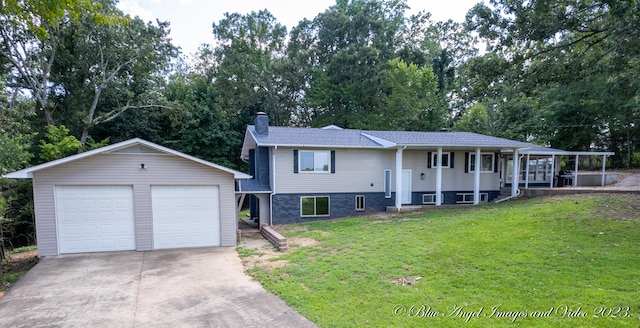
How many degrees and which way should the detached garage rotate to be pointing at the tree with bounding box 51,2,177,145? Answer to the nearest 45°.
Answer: approximately 180°

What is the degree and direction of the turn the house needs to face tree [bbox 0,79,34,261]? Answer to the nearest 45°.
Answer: approximately 45° to its right

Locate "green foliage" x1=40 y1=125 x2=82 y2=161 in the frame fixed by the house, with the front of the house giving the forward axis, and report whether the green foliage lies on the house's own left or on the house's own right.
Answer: on the house's own right

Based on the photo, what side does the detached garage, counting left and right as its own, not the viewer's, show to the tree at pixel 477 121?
left

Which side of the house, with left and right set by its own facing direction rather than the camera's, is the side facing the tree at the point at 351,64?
back

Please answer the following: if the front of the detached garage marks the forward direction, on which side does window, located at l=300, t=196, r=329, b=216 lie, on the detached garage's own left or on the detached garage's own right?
on the detached garage's own left

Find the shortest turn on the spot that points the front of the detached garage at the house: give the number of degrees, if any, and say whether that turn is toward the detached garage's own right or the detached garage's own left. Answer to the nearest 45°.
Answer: approximately 90° to the detached garage's own left

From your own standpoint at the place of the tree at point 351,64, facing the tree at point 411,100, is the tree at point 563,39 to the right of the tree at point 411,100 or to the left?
right

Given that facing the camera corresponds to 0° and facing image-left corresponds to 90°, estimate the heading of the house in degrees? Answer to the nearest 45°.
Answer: approximately 0°

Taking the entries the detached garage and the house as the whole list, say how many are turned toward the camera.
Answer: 2
